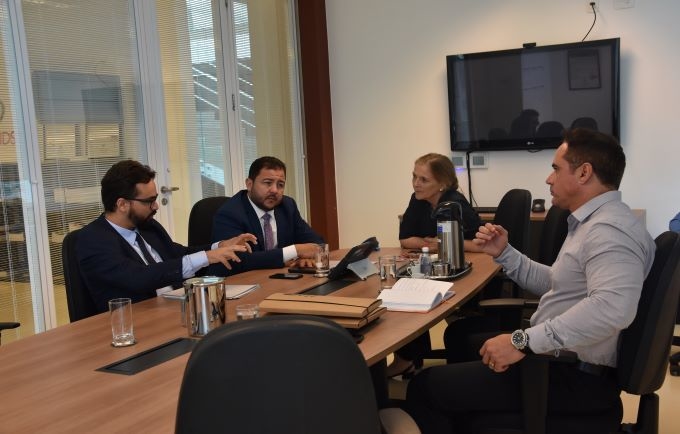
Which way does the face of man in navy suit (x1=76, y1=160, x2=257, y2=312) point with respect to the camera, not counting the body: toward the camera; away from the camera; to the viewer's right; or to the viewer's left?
to the viewer's right

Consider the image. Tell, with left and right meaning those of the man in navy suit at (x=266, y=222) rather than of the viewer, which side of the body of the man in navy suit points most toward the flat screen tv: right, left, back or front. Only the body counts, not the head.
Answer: left

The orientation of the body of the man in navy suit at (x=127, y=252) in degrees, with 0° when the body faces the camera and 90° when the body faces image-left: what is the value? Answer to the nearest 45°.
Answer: approximately 315°

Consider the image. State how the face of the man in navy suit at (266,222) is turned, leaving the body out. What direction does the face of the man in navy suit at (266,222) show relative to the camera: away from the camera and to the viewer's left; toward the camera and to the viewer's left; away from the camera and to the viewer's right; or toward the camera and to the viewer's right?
toward the camera and to the viewer's right

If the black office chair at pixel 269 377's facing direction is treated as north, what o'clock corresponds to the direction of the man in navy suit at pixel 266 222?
The man in navy suit is roughly at 12 o'clock from the black office chair.

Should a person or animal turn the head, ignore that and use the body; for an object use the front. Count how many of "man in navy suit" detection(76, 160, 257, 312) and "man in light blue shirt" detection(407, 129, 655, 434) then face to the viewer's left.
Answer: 1

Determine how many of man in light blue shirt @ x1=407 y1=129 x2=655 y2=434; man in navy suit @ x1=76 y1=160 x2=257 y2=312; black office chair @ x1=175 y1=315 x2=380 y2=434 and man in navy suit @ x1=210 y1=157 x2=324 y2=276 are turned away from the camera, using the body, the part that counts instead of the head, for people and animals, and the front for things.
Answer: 1

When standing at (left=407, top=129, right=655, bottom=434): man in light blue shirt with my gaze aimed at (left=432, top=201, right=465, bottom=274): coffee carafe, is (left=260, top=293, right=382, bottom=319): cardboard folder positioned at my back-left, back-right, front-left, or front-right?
front-left

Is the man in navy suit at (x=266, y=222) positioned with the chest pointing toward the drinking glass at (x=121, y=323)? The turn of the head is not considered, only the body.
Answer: no

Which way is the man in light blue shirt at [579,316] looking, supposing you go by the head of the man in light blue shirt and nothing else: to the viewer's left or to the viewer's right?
to the viewer's left

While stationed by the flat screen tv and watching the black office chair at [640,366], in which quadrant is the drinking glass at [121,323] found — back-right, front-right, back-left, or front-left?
front-right

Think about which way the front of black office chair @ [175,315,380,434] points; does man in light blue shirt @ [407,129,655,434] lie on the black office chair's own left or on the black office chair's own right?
on the black office chair's own right

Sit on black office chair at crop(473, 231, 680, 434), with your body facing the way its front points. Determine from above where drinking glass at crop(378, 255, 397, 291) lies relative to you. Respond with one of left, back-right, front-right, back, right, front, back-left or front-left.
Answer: front-right

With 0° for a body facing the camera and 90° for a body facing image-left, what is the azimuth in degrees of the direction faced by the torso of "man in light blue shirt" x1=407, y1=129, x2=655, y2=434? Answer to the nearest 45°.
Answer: approximately 90°

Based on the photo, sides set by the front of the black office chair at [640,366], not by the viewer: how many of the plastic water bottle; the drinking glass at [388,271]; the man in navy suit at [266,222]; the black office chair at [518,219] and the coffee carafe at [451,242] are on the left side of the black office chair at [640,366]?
0

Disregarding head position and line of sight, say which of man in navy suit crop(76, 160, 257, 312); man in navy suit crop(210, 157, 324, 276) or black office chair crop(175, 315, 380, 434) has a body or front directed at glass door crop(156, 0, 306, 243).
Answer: the black office chair

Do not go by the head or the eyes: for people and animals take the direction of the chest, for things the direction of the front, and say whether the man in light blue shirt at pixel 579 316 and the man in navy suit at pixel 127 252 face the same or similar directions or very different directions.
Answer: very different directions

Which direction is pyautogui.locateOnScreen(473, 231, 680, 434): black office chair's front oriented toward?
to the viewer's left

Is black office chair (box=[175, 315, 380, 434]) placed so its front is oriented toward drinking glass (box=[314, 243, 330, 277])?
yes

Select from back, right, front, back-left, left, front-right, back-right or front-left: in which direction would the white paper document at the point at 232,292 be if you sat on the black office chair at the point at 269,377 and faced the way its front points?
front
